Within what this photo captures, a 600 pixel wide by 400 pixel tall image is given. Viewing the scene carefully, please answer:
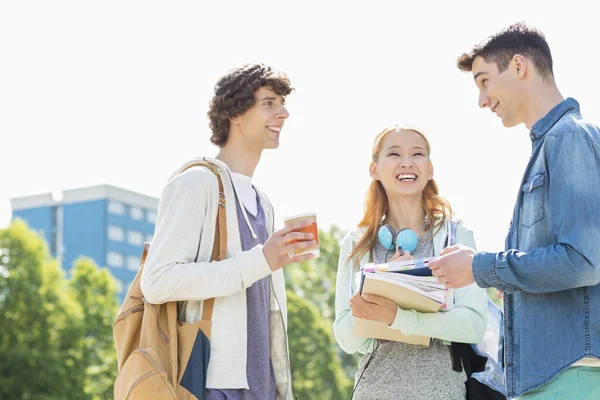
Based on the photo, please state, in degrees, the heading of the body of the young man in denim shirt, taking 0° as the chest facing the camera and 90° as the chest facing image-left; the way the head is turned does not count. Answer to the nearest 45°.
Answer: approximately 90°

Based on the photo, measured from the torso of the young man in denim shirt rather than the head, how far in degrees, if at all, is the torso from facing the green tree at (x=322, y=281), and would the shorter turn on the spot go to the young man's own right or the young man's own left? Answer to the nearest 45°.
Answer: approximately 90° to the young man's own right

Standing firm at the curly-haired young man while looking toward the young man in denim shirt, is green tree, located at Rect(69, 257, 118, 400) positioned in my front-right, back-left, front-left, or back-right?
back-left

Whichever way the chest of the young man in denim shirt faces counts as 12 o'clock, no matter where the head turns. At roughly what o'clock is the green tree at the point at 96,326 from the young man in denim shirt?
The green tree is roughly at 2 o'clock from the young man in denim shirt.

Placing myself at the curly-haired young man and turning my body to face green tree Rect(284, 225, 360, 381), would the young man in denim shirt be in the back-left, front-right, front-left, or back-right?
back-right

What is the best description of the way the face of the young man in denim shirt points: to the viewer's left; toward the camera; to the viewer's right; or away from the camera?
to the viewer's left

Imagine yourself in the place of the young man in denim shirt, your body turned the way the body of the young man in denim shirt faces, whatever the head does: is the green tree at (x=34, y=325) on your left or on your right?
on your right

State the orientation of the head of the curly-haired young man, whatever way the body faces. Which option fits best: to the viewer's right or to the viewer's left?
to the viewer's right

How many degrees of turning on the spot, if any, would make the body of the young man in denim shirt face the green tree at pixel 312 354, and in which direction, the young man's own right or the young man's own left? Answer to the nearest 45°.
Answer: approximately 90° to the young man's own right

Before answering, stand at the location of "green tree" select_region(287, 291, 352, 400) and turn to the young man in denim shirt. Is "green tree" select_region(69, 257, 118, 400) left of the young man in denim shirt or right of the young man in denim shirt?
right
